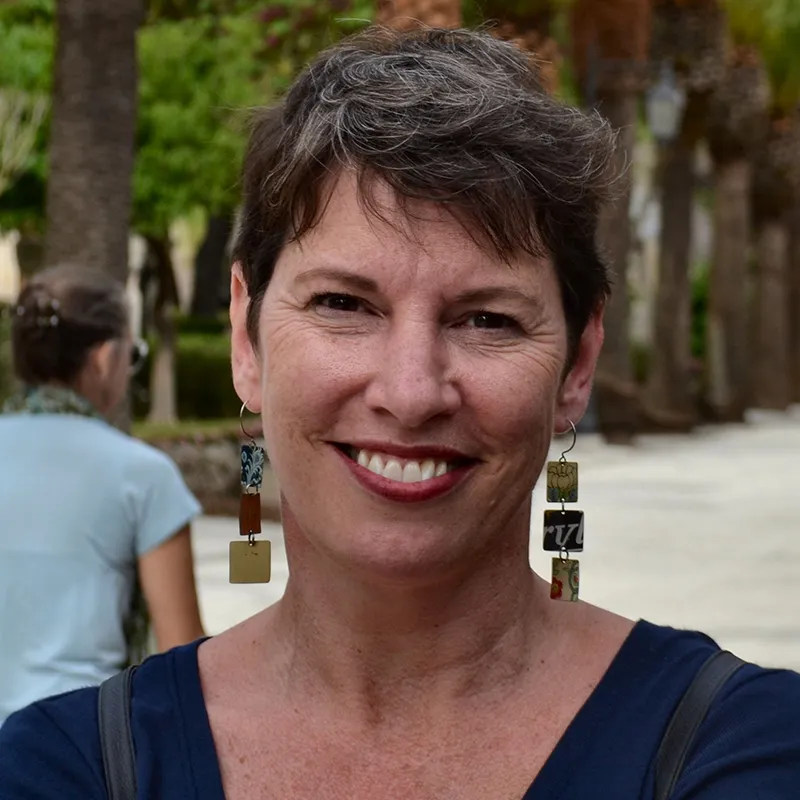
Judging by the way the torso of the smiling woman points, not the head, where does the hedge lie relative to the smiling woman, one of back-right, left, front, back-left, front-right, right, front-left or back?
back

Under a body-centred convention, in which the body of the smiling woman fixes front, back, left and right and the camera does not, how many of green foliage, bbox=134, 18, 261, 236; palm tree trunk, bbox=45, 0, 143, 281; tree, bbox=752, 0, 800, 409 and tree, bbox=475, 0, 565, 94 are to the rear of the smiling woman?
4

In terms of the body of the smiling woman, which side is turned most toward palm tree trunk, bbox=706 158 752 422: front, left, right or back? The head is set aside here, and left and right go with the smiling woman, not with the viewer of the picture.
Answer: back

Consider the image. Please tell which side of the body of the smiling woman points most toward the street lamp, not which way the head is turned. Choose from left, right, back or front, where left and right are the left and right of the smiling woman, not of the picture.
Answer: back

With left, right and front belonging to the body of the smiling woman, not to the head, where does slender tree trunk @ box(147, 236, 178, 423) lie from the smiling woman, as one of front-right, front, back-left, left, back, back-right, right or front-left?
back

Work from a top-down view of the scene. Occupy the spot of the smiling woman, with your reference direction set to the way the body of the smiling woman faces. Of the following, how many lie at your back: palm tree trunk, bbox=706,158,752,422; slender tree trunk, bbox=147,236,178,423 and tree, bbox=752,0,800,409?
3

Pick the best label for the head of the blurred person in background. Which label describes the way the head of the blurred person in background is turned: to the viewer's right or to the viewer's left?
to the viewer's right

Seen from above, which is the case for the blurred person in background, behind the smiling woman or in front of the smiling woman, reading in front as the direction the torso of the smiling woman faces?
behind

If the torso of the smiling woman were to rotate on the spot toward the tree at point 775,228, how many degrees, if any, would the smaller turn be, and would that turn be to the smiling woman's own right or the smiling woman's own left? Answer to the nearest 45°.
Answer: approximately 180°

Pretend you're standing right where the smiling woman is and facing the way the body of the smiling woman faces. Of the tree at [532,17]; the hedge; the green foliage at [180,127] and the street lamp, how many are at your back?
4

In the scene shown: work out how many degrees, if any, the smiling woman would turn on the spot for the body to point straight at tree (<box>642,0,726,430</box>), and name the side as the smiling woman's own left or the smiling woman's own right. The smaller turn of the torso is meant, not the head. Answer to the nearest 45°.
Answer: approximately 180°

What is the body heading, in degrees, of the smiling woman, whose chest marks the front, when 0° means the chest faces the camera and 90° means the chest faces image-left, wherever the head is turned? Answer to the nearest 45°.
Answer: approximately 0°

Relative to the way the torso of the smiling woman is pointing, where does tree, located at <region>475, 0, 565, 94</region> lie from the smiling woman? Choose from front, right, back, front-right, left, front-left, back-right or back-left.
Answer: back

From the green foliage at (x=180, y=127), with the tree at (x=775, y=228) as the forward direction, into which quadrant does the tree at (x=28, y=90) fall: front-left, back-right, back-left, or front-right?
back-left

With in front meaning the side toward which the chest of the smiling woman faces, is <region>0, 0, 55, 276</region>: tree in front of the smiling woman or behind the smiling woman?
behind
